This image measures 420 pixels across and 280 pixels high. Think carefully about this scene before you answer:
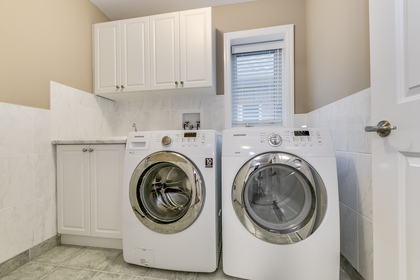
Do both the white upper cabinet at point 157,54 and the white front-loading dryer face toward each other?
no

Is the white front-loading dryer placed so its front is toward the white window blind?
no

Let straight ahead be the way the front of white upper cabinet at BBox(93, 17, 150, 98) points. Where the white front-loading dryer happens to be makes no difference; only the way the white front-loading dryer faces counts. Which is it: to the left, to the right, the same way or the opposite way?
the same way

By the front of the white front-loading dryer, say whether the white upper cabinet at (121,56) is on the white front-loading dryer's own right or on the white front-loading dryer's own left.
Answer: on the white front-loading dryer's own right

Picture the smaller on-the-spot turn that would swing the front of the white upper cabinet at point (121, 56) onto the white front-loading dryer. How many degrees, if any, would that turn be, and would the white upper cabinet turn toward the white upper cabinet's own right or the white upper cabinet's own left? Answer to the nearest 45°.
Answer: approximately 90° to the white upper cabinet's own left

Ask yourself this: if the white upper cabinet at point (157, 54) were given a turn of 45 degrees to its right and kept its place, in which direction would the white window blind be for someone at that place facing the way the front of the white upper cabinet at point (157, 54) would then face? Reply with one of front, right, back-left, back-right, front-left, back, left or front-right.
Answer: back

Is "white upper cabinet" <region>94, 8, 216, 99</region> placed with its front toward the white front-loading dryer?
no

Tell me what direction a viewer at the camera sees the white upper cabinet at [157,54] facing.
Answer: facing the viewer and to the left of the viewer

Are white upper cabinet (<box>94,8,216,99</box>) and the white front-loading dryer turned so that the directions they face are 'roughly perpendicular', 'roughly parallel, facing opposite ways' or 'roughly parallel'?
roughly parallel

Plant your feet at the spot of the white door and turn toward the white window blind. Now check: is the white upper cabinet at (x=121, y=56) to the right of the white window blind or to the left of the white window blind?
left

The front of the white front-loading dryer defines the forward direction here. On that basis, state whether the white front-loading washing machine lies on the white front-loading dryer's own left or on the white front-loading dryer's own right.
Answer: on the white front-loading dryer's own right

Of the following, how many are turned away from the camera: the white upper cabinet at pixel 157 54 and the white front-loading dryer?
0

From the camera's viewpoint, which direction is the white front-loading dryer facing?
toward the camera

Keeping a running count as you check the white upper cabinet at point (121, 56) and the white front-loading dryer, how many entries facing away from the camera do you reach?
0
